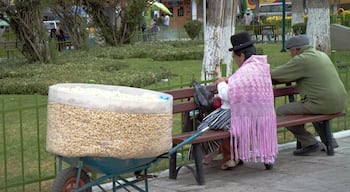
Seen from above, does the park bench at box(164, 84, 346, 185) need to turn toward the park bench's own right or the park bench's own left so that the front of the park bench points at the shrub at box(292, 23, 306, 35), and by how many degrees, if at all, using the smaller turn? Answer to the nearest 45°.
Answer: approximately 135° to the park bench's own left

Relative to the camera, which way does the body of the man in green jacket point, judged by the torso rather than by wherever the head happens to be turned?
to the viewer's left

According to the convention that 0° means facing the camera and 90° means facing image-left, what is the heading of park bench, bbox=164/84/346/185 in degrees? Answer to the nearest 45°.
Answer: approximately 315°

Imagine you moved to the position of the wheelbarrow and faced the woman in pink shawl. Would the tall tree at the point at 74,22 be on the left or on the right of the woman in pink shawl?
left

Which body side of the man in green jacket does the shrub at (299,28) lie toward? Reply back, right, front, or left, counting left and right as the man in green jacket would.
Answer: right

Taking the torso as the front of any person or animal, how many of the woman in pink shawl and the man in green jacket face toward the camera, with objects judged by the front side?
0

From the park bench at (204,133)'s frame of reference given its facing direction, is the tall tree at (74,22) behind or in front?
behind

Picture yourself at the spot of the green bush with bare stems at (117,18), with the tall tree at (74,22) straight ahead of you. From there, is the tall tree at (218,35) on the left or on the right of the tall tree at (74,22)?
left

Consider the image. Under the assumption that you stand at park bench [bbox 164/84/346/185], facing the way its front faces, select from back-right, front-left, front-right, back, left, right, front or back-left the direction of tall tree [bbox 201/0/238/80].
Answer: back-left
